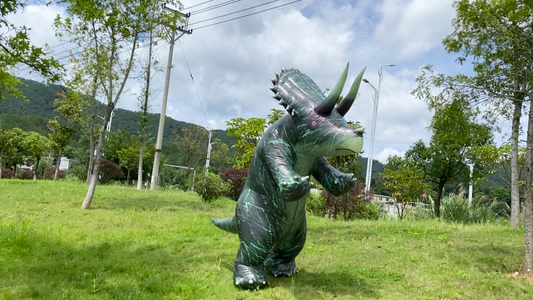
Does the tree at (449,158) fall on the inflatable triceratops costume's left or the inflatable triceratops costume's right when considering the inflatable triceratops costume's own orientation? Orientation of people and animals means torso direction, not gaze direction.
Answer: on its left

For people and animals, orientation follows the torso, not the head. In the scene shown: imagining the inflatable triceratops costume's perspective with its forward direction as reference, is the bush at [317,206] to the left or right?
on its left

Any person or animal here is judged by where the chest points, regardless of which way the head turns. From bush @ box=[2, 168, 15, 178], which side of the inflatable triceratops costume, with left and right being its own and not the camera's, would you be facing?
back

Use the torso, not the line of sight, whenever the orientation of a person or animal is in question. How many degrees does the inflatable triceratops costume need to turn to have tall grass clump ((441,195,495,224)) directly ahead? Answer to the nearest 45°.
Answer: approximately 90° to its left

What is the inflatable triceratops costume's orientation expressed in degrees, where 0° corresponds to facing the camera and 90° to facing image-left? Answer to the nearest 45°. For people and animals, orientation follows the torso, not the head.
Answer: approximately 315°

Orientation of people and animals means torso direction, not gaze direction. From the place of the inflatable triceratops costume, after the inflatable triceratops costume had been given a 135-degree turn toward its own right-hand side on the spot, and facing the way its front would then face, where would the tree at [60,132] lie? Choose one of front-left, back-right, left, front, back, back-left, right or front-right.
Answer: front-right

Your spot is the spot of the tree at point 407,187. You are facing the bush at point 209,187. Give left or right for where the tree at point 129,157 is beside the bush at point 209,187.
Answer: right

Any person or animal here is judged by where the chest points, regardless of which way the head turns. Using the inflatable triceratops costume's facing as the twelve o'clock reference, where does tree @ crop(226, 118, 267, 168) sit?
The tree is roughly at 7 o'clock from the inflatable triceratops costume.

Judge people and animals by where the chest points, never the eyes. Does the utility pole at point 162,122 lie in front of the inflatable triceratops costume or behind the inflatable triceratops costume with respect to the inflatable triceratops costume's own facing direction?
behind

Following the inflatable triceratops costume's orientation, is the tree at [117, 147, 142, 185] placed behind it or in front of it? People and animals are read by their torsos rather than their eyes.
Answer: behind

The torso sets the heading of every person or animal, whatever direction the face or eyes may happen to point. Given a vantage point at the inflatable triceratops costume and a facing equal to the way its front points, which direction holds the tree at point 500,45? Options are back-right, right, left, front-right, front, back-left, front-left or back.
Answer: left
